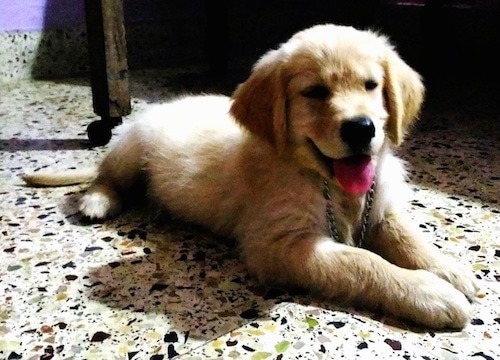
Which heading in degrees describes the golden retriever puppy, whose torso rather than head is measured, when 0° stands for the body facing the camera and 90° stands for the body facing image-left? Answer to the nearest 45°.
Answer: approximately 315°
